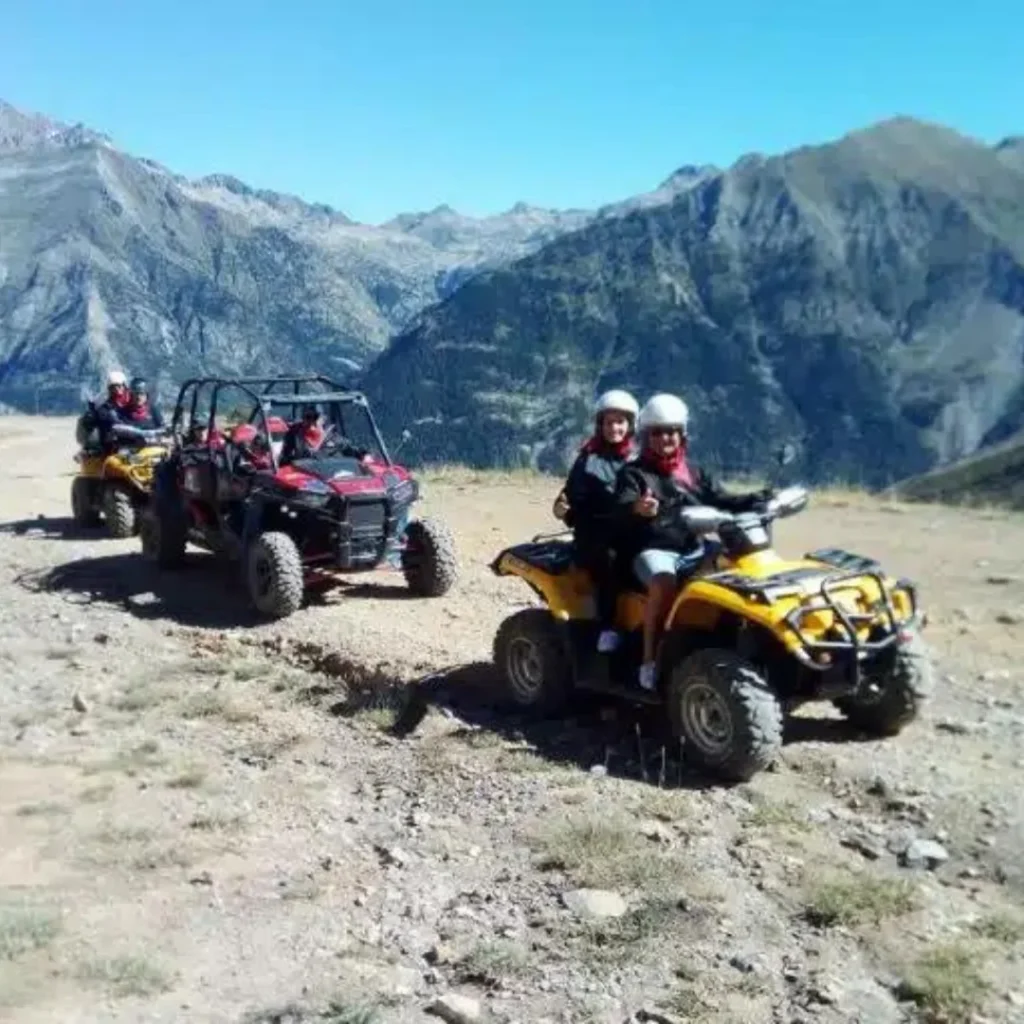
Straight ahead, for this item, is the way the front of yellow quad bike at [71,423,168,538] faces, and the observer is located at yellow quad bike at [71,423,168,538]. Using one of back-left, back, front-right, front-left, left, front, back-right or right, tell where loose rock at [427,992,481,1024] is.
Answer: front-right

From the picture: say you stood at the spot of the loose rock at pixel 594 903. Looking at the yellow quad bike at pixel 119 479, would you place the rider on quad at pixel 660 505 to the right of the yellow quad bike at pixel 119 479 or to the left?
right

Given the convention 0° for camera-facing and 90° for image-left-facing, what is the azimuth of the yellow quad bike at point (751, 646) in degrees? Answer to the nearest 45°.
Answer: approximately 315°

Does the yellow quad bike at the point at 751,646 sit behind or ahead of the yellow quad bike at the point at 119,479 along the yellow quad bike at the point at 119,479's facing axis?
ahead

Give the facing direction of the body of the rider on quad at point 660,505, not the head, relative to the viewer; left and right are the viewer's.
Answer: facing the viewer and to the right of the viewer

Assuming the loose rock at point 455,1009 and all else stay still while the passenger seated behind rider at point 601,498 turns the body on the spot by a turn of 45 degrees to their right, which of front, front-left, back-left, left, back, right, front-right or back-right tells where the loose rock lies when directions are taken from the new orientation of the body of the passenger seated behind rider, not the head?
front

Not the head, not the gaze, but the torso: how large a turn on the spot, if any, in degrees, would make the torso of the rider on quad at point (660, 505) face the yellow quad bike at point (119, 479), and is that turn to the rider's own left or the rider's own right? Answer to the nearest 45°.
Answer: approximately 180°

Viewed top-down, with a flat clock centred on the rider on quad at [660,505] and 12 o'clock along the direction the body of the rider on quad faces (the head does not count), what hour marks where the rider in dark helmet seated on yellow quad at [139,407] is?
The rider in dark helmet seated on yellow quad is roughly at 6 o'clock from the rider on quad.

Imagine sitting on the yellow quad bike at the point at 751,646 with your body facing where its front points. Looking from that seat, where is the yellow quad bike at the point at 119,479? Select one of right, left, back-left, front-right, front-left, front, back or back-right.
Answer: back

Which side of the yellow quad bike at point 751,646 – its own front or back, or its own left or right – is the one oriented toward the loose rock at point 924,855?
front

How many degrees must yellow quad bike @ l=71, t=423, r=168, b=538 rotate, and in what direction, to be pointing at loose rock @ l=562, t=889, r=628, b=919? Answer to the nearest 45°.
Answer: approximately 45° to its right

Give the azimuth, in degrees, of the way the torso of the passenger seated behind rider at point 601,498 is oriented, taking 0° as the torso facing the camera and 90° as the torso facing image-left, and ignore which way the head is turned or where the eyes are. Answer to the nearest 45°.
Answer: approximately 315°

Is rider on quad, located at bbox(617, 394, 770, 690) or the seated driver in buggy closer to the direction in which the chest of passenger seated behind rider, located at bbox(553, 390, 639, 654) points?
the rider on quad

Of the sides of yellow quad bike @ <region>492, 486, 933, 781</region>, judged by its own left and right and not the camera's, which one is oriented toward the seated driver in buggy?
back
